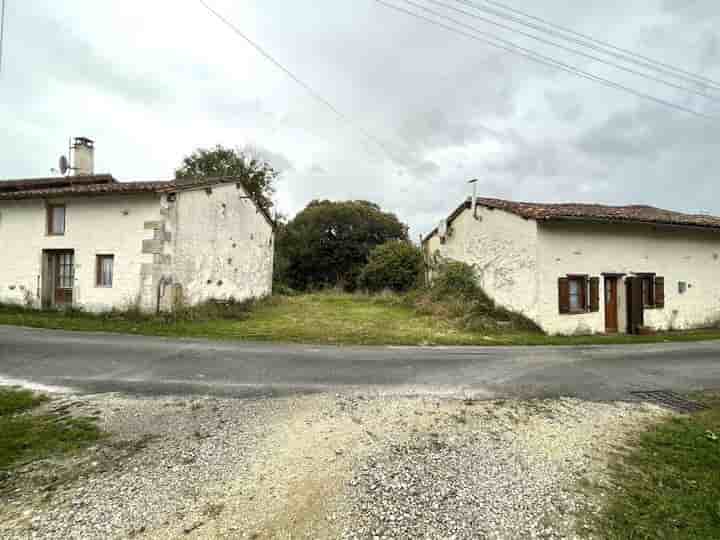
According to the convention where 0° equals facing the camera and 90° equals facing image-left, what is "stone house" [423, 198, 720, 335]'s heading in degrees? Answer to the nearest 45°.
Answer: approximately 315°

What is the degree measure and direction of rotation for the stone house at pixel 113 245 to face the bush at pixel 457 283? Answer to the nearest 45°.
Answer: approximately 135° to its left

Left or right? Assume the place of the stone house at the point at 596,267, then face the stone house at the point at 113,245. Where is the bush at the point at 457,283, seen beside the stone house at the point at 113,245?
right

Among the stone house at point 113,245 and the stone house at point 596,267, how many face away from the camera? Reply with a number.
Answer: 0

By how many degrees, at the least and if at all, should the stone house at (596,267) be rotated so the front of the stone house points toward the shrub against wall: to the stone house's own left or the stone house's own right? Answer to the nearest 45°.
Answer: approximately 135° to the stone house's own right

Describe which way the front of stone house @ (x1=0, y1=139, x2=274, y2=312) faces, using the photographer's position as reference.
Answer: facing the viewer and to the left of the viewer

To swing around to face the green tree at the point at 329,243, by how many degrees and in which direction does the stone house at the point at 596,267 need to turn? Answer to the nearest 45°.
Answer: approximately 180°
